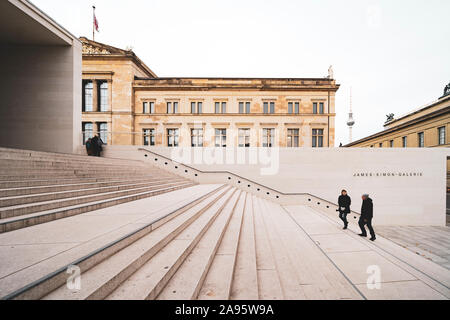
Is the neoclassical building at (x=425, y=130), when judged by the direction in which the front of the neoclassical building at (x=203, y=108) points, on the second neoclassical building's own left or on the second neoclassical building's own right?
on the second neoclassical building's own left

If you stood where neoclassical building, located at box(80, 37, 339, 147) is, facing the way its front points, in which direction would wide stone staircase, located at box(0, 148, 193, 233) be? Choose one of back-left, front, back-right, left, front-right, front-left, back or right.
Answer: front

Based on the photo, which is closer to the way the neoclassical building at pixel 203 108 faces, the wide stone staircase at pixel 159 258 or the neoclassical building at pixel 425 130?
the wide stone staircase

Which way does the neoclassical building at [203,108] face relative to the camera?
toward the camera

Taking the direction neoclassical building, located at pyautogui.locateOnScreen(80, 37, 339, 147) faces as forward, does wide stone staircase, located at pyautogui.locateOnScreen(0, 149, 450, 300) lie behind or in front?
in front

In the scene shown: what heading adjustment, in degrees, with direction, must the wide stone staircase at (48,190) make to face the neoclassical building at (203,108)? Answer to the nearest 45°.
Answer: approximately 90° to its left

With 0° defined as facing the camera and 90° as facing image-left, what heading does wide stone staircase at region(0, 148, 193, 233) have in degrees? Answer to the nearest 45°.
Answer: approximately 315°

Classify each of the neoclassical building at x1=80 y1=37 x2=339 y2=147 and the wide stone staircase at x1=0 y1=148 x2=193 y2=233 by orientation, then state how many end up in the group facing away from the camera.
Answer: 0
